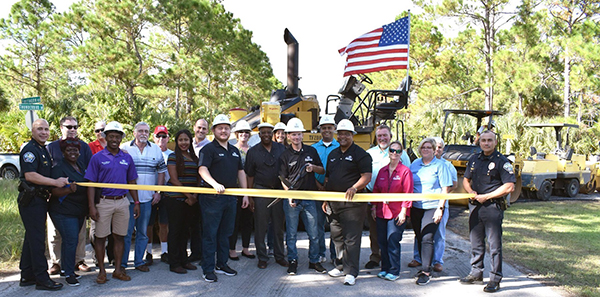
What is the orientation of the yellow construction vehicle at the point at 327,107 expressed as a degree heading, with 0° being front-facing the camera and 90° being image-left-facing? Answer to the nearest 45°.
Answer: approximately 90°

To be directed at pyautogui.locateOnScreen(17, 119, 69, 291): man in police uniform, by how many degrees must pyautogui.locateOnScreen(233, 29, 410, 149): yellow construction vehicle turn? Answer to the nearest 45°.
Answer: approximately 45° to its left

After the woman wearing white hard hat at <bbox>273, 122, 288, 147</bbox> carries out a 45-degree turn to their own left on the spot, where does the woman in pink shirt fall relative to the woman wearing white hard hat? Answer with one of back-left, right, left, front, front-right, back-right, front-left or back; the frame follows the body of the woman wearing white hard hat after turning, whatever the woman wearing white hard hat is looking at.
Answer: front

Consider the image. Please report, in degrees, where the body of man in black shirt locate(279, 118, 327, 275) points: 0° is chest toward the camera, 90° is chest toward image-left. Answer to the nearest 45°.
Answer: approximately 0°

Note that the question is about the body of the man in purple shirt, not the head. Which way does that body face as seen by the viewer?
toward the camera

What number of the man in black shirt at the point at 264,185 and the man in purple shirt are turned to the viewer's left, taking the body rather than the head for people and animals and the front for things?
0

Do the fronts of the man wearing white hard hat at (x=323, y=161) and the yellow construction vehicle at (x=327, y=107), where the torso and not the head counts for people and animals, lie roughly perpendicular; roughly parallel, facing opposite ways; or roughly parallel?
roughly perpendicular

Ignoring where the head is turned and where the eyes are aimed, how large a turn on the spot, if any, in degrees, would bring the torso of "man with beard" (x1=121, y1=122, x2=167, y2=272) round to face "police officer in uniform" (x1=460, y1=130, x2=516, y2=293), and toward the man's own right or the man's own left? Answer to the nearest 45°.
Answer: approximately 45° to the man's own left
